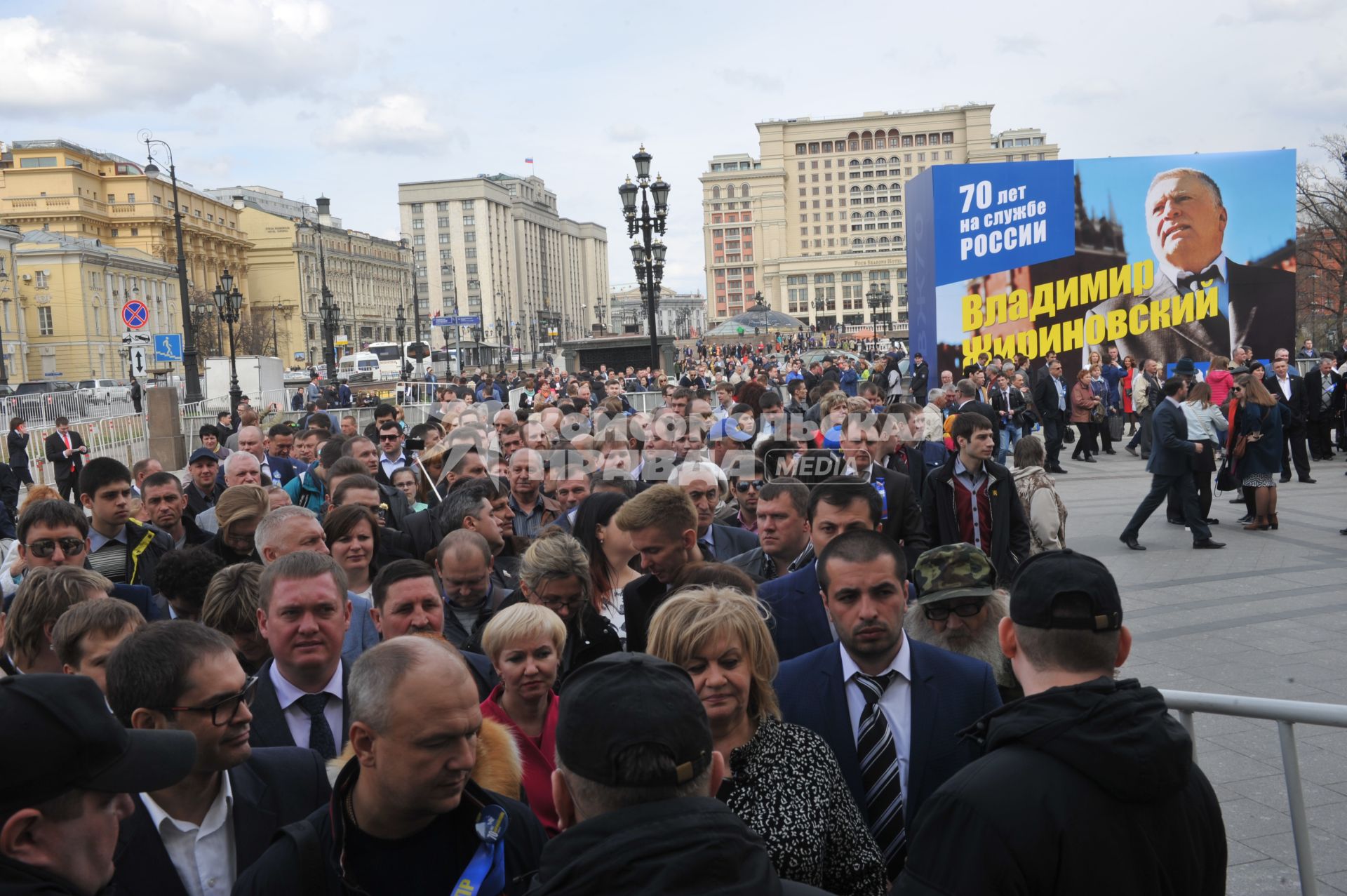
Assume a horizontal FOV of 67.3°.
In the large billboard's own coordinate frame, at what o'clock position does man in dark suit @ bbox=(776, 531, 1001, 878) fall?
The man in dark suit is roughly at 12 o'clock from the large billboard.

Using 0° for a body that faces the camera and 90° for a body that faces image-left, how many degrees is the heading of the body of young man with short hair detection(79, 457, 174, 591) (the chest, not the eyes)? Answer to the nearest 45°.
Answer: approximately 315°

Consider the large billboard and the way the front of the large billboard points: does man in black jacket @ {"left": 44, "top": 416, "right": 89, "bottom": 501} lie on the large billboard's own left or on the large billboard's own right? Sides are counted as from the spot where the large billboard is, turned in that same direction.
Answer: on the large billboard's own right

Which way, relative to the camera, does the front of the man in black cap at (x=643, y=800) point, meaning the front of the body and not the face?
away from the camera

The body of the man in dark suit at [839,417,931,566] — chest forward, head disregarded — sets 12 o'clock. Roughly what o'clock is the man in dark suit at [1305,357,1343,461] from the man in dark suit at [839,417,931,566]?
the man in dark suit at [1305,357,1343,461] is roughly at 7 o'clock from the man in dark suit at [839,417,931,566].

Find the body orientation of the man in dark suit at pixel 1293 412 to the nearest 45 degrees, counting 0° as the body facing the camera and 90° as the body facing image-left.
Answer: approximately 0°

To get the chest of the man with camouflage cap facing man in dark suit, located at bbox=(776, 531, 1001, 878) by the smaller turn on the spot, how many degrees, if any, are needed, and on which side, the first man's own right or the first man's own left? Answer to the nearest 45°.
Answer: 0° — they already face them

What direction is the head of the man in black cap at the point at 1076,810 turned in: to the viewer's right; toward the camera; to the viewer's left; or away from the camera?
away from the camera

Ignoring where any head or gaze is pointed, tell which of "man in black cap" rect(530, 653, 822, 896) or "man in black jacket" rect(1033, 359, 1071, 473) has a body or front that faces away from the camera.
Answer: the man in black cap
